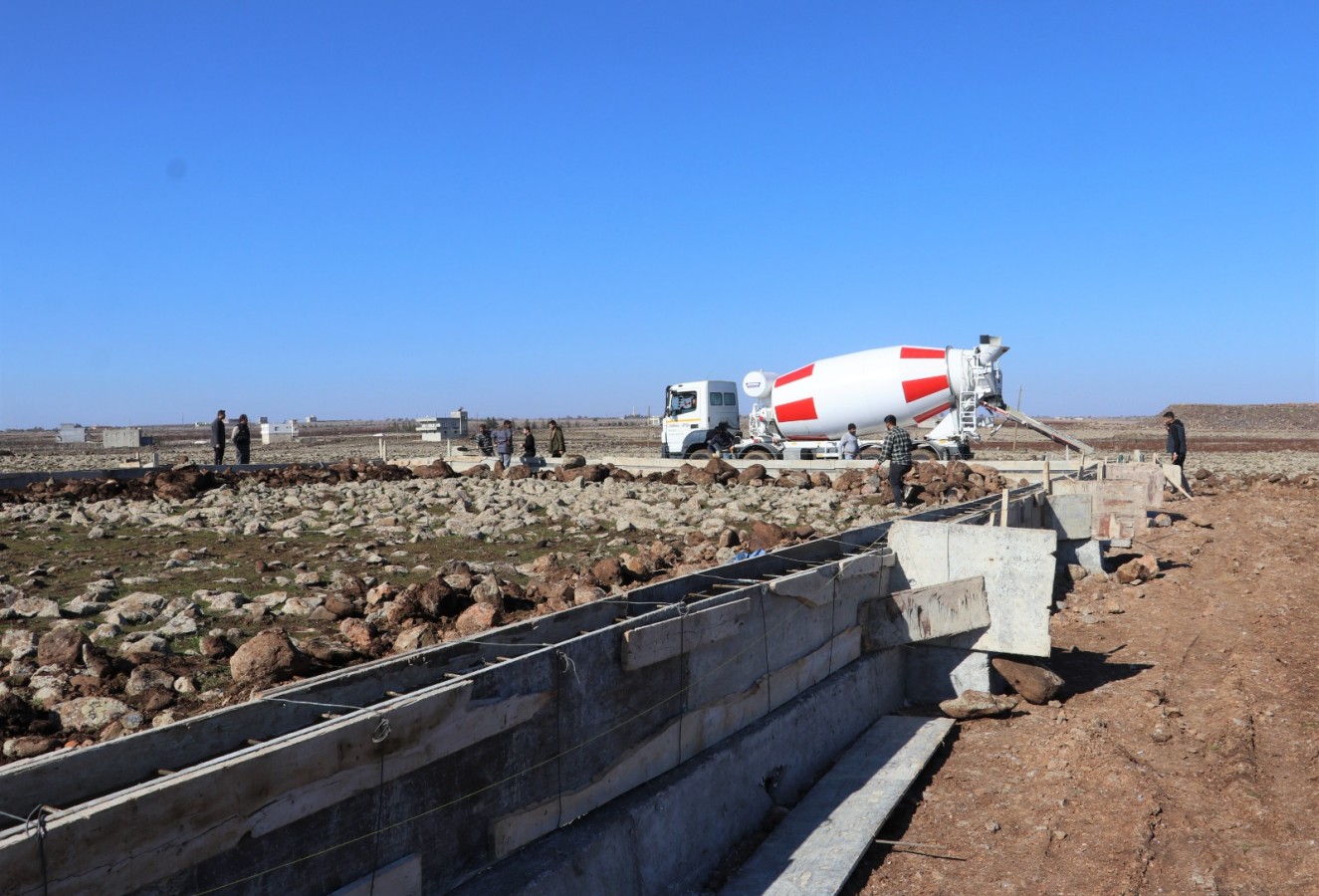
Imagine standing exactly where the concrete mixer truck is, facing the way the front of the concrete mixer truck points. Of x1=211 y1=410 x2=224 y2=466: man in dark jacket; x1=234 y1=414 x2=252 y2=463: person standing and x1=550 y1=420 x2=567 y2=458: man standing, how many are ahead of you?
3

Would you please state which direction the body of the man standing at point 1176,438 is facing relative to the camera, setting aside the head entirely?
to the viewer's left

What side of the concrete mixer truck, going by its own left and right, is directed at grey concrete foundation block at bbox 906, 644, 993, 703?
left

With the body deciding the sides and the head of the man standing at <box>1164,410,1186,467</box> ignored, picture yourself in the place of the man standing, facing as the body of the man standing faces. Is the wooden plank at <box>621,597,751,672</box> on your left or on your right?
on your left

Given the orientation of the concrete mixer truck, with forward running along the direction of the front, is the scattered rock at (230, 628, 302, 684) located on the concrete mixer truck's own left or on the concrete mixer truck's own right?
on the concrete mixer truck's own left

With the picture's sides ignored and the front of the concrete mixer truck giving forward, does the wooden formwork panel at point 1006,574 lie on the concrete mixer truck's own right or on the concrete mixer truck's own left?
on the concrete mixer truck's own left

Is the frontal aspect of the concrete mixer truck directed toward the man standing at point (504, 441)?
yes

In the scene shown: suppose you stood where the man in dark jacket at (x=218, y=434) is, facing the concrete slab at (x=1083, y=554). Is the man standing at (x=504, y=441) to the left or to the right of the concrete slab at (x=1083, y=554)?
left

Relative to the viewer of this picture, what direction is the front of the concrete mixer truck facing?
facing to the left of the viewer

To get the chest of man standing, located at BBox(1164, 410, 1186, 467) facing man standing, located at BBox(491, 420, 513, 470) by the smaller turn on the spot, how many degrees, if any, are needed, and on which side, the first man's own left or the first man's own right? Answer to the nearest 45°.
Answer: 0° — they already face them

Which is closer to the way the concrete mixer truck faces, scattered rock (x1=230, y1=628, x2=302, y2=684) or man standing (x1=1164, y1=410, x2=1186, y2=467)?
the scattered rock
